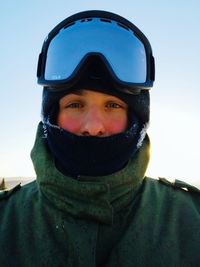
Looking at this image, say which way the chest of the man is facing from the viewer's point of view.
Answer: toward the camera
